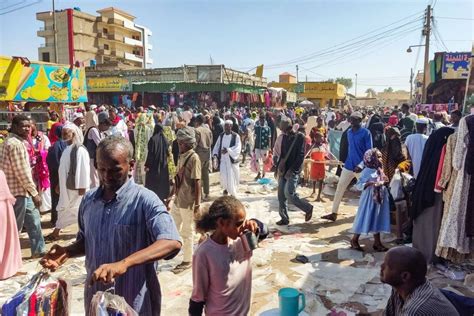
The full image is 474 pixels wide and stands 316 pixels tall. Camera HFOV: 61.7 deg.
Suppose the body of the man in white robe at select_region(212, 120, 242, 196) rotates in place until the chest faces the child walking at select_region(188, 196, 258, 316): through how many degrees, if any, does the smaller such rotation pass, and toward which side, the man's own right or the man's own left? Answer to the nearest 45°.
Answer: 0° — they already face them

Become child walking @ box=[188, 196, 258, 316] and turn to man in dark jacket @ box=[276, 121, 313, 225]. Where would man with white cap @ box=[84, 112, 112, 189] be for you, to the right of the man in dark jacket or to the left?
left

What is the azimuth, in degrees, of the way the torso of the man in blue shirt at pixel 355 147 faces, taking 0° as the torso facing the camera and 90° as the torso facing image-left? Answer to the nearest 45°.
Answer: approximately 45°

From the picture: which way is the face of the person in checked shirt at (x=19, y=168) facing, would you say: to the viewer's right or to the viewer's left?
to the viewer's right

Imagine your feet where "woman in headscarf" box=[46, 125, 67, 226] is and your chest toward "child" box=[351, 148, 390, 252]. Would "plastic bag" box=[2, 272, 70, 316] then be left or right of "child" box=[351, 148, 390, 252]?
right

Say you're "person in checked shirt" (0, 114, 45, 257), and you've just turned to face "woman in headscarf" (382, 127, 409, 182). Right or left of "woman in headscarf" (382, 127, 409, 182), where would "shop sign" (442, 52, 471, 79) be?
left

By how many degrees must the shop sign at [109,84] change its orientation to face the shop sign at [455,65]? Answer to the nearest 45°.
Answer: approximately 45° to its left

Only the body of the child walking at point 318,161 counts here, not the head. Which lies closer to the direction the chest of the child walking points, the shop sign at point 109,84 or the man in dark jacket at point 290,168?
the man in dark jacket

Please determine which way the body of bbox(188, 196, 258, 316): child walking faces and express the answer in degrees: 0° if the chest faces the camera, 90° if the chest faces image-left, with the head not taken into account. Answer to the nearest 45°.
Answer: approximately 315°

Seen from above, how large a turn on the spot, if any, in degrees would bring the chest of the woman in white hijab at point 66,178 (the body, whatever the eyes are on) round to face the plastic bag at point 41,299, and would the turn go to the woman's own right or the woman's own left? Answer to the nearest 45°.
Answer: approximately 45° to the woman's own left

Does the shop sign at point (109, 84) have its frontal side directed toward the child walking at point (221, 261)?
yes

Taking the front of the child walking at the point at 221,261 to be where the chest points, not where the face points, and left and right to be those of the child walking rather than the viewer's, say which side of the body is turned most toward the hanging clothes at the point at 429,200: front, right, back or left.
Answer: left
